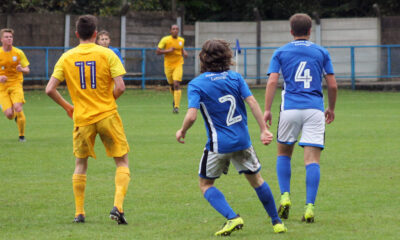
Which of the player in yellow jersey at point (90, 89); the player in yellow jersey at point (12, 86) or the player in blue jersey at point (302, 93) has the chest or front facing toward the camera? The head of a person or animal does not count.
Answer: the player in yellow jersey at point (12, 86)

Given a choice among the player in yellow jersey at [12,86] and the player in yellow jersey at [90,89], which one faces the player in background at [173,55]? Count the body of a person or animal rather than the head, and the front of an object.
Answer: the player in yellow jersey at [90,89]

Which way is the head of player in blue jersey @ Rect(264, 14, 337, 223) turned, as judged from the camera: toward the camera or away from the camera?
away from the camera

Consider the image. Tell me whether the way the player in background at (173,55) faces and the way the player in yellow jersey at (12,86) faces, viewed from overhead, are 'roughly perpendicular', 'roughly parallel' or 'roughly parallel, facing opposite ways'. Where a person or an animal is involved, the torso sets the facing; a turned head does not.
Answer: roughly parallel

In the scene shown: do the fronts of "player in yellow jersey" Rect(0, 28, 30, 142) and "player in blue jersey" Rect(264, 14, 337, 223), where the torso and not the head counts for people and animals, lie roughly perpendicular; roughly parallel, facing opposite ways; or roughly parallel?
roughly parallel, facing opposite ways

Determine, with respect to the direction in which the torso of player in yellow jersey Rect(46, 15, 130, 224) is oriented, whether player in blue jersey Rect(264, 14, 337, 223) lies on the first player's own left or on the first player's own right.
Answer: on the first player's own right

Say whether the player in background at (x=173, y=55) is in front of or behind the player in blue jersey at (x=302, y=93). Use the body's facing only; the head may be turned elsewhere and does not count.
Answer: in front

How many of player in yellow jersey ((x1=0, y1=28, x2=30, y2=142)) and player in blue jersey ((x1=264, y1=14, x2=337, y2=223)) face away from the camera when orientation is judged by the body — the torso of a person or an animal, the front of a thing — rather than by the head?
1

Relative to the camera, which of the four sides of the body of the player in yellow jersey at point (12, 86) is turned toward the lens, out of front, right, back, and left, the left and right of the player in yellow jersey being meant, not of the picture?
front

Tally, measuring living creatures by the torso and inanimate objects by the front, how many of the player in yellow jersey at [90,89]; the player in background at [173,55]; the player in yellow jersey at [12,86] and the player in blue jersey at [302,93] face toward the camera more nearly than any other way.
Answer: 2

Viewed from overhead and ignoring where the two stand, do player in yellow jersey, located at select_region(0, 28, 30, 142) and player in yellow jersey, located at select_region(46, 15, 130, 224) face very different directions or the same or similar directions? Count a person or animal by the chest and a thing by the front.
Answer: very different directions

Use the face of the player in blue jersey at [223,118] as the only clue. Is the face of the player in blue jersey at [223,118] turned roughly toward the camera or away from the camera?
away from the camera

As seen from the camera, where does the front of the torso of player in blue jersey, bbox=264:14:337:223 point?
away from the camera

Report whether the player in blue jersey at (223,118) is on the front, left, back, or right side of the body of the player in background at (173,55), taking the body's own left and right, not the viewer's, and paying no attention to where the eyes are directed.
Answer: front

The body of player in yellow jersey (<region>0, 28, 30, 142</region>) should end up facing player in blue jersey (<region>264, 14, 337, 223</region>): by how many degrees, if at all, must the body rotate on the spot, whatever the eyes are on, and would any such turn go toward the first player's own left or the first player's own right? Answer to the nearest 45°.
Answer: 0° — they already face them

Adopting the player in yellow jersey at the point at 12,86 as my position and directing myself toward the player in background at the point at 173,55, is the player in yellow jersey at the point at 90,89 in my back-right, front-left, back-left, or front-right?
back-right

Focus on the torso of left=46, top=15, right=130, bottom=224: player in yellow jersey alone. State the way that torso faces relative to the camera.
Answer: away from the camera

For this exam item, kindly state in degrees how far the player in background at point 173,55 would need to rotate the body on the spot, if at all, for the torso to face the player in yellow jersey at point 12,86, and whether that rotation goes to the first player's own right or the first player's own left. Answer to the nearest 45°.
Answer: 0° — they already face them
